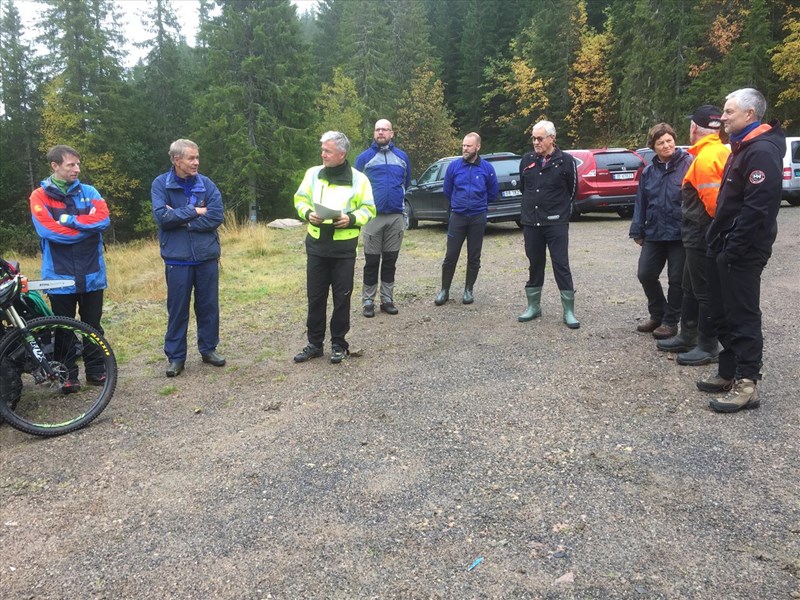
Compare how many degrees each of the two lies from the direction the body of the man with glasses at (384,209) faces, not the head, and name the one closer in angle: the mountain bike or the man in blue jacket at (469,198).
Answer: the mountain bike

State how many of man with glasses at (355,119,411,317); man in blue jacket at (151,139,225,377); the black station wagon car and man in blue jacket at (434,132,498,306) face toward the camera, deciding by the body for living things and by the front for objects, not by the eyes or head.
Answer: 3

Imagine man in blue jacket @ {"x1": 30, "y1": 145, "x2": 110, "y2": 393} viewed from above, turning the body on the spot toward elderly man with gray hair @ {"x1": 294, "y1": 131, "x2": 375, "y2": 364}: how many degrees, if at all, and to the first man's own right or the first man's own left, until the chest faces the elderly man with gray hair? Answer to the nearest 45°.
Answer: approximately 45° to the first man's own left

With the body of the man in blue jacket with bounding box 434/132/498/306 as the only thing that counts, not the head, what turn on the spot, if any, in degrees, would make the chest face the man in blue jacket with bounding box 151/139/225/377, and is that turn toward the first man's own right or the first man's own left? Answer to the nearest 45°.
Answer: approximately 45° to the first man's own right

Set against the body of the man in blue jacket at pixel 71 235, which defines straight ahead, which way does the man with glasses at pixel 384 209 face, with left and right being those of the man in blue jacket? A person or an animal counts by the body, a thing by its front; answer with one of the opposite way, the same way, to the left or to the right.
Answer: to the right

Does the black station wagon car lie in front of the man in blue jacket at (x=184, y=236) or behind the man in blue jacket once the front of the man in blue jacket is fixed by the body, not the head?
behind

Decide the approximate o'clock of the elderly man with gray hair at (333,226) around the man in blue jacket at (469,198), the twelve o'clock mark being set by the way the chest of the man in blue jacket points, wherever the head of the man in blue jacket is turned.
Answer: The elderly man with gray hair is roughly at 1 o'clock from the man in blue jacket.

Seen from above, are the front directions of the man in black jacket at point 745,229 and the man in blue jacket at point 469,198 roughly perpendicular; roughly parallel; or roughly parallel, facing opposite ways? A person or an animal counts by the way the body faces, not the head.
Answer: roughly perpendicular

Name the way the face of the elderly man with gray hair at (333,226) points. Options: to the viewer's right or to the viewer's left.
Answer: to the viewer's left

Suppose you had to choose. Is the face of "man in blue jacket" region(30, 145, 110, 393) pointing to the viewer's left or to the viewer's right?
to the viewer's right

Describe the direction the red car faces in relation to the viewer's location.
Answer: facing away from the viewer and to the left of the viewer
